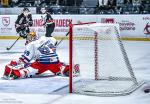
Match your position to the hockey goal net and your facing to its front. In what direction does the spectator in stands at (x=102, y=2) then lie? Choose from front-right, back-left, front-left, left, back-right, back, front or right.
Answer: right

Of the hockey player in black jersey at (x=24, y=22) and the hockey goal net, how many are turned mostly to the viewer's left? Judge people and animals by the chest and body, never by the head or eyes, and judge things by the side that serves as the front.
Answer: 1

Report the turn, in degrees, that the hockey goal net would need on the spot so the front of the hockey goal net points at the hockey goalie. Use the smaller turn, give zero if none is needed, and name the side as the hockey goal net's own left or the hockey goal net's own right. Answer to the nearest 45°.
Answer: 0° — it already faces them

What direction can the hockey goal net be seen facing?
to the viewer's left

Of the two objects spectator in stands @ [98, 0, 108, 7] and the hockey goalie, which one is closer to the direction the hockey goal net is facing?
the hockey goalie

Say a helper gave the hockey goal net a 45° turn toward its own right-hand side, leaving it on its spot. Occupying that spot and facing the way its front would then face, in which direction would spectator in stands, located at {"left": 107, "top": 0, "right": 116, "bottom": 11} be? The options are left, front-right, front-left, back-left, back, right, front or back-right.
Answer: front-right

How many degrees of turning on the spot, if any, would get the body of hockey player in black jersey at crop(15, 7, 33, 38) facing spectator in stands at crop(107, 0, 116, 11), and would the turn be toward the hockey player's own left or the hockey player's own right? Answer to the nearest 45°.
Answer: approximately 135° to the hockey player's own left

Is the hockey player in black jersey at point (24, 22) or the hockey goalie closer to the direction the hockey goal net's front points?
the hockey goalie

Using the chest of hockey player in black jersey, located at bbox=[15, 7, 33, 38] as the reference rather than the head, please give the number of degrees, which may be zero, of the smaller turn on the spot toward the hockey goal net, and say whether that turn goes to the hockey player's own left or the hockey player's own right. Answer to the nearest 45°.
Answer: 0° — they already face it
